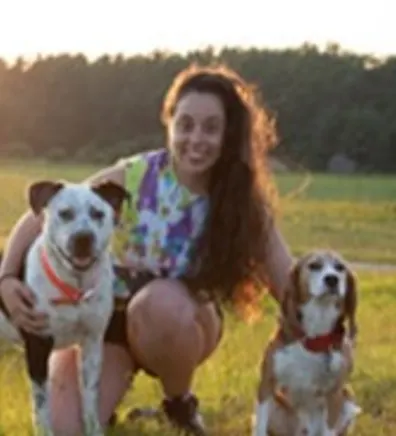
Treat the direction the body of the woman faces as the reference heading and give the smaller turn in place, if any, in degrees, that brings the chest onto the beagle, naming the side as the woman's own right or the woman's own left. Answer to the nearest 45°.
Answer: approximately 45° to the woman's own left

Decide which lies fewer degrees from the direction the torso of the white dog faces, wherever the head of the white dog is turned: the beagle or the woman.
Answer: the beagle

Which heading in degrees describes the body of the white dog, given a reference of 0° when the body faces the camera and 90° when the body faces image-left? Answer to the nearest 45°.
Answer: approximately 0°

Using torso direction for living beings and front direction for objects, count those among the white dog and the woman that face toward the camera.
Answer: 2

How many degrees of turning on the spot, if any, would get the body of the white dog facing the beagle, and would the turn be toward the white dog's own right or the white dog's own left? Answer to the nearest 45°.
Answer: approximately 90° to the white dog's own left

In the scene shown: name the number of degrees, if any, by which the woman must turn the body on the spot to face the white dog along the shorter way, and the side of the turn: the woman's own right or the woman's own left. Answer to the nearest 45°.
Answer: approximately 45° to the woman's own right
